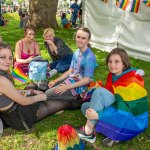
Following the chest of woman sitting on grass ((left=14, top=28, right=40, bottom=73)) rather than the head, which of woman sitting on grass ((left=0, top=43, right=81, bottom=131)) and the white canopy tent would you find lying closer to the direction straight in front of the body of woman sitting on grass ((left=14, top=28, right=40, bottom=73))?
the woman sitting on grass

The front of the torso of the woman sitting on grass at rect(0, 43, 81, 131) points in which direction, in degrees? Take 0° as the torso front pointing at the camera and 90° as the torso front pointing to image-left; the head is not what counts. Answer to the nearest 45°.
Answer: approximately 270°

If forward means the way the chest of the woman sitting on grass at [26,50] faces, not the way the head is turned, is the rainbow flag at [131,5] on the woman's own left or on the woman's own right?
on the woman's own left

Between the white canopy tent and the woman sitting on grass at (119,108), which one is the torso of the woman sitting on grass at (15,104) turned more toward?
the woman sitting on grass

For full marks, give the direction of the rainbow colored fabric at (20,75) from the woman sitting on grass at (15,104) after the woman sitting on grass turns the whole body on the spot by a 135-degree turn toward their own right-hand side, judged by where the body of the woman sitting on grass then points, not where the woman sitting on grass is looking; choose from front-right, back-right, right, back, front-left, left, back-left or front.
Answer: back-right

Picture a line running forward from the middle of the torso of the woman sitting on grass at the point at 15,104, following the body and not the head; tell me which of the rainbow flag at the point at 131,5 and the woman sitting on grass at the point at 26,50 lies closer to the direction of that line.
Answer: the rainbow flag

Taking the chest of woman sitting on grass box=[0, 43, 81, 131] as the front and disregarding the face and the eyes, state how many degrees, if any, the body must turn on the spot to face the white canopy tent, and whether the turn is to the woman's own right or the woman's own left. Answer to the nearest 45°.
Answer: approximately 45° to the woman's own left

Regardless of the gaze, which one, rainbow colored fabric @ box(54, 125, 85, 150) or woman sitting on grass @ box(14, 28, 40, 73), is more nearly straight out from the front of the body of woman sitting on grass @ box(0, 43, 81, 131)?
the rainbow colored fabric

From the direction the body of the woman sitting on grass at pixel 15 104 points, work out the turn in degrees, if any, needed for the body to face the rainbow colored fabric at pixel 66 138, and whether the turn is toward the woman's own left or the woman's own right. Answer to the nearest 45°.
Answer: approximately 45° to the woman's own right
